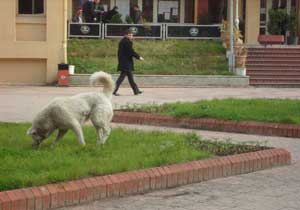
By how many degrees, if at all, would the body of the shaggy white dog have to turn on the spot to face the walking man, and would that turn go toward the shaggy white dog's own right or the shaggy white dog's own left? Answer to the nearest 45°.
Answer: approximately 90° to the shaggy white dog's own right

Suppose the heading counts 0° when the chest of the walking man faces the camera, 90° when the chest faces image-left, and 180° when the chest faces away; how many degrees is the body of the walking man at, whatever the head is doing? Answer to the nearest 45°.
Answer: approximately 270°

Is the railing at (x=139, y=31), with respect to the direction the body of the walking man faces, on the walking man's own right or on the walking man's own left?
on the walking man's own left

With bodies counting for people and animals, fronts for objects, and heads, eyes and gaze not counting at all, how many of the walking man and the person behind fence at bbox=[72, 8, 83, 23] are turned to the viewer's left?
0

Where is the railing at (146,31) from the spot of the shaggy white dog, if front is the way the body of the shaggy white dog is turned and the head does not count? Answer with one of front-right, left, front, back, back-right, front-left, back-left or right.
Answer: right

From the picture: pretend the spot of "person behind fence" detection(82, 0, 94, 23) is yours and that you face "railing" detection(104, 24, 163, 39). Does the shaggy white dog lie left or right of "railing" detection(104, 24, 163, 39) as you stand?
right

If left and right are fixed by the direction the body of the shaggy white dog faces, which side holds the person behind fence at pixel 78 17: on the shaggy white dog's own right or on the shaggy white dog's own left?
on the shaggy white dog's own right

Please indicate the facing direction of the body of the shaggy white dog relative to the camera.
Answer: to the viewer's left

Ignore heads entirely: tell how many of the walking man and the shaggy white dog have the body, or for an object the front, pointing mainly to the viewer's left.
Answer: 1

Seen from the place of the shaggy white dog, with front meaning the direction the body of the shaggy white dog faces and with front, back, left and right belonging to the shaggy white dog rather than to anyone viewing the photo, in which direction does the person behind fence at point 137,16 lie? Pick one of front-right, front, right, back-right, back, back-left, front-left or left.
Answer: right

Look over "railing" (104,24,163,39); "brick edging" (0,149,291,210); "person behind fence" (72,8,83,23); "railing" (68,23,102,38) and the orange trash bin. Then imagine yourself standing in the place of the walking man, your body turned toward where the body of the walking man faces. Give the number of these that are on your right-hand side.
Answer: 1

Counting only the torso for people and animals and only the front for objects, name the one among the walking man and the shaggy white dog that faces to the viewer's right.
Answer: the walking man
